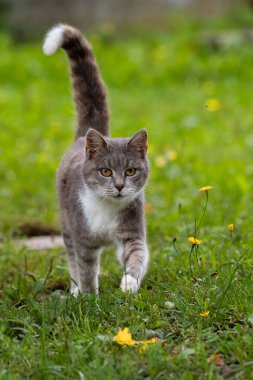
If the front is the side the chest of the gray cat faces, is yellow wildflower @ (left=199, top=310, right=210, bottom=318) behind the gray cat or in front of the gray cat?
in front

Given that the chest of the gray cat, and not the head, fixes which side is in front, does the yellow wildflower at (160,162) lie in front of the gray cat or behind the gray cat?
behind

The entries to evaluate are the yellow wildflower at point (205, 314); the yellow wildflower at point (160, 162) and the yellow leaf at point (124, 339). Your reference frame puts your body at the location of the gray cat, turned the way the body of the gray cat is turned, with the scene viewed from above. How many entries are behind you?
1

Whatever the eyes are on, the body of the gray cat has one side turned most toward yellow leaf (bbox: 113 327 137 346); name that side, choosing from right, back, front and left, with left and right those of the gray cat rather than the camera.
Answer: front

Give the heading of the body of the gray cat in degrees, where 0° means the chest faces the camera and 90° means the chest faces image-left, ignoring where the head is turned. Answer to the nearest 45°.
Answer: approximately 0°
